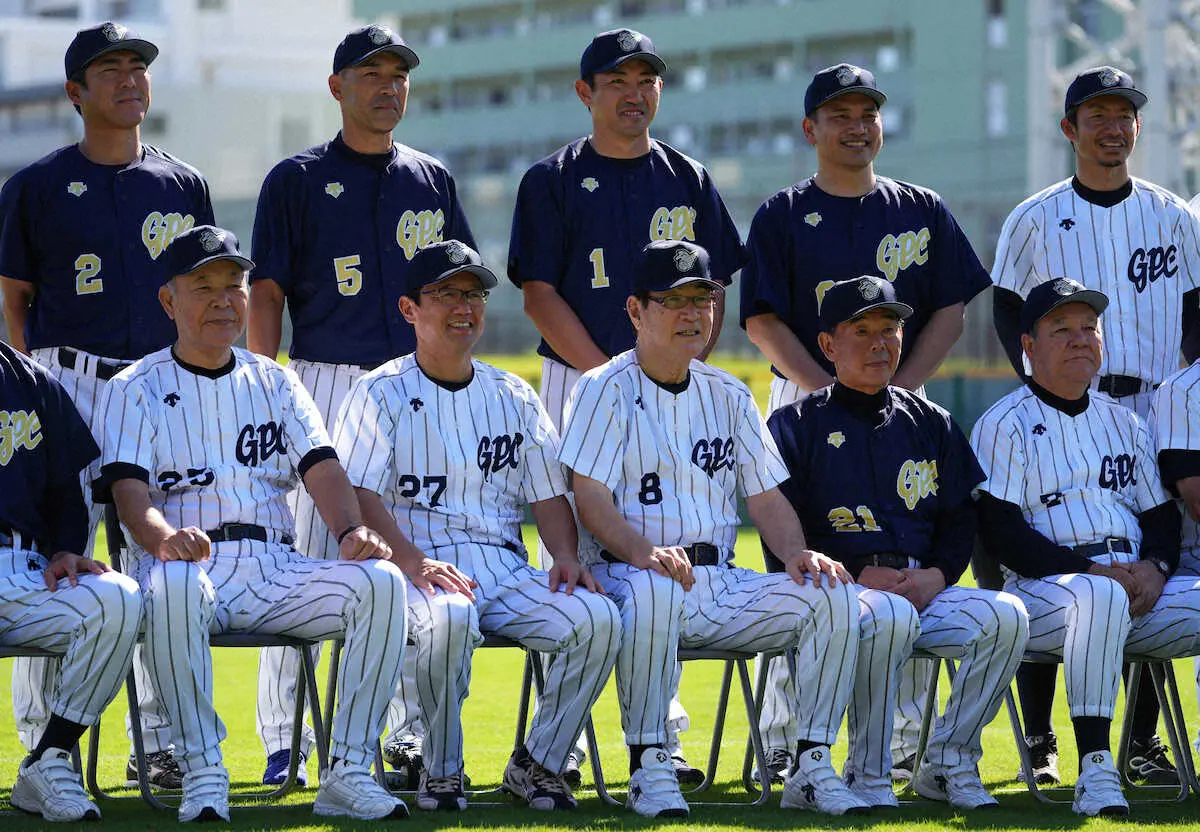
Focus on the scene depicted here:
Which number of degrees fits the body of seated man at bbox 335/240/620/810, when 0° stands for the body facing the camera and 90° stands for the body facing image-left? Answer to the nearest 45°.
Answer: approximately 315°

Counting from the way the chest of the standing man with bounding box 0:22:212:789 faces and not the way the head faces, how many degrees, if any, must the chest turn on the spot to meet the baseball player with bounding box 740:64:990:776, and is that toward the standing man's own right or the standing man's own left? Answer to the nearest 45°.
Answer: approximately 45° to the standing man's own left

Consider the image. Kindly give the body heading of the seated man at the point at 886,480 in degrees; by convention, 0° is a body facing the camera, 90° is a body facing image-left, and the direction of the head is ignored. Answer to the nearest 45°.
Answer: approximately 315°

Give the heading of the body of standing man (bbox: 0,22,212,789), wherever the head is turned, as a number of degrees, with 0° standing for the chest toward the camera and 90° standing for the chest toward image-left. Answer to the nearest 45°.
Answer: approximately 315°

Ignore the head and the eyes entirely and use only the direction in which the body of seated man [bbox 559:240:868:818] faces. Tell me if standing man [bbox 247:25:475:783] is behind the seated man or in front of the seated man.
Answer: behind

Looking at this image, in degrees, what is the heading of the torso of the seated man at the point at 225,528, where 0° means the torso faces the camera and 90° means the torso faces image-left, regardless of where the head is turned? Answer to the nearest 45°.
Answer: approximately 315°

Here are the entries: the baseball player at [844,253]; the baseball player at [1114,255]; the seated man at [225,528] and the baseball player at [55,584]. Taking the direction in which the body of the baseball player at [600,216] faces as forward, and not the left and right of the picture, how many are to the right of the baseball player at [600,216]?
2

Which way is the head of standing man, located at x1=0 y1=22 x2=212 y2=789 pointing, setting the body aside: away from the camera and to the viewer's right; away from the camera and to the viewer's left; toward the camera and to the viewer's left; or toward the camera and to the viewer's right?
toward the camera and to the viewer's right

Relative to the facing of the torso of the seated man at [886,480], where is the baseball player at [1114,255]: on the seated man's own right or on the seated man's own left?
on the seated man's own left
